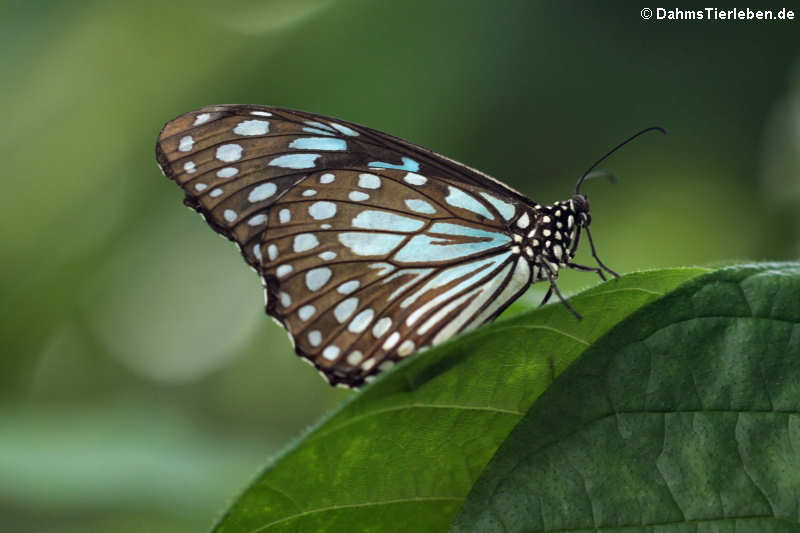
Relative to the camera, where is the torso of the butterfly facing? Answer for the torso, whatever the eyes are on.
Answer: to the viewer's right

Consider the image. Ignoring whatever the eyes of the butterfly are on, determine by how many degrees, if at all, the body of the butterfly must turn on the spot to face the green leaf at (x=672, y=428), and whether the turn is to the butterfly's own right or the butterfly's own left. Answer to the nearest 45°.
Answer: approximately 90° to the butterfly's own right
